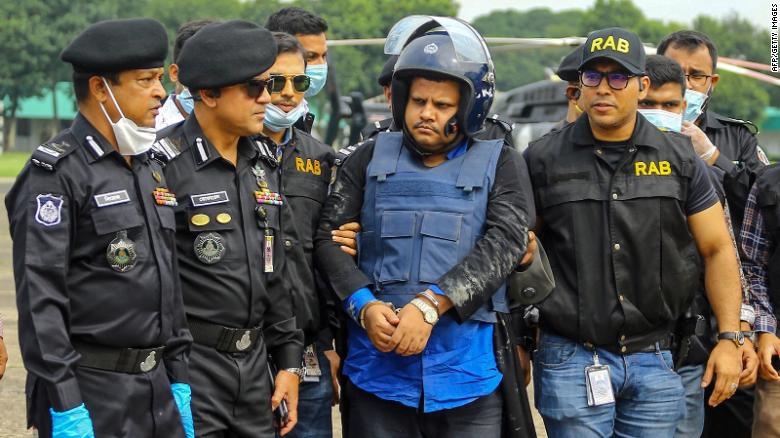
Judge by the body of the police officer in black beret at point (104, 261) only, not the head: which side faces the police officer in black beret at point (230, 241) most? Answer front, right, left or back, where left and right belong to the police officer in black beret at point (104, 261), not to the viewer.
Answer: left

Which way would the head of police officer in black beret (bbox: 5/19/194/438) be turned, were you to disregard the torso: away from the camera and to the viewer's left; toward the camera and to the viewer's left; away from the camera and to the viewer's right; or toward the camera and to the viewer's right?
toward the camera and to the viewer's right

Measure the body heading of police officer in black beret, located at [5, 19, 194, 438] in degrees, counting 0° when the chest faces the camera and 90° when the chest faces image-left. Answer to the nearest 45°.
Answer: approximately 315°

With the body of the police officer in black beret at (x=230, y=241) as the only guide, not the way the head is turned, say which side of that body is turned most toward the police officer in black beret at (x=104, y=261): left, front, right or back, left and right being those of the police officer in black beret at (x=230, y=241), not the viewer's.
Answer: right

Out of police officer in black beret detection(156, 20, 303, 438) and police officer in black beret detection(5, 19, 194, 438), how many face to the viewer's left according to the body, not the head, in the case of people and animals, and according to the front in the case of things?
0

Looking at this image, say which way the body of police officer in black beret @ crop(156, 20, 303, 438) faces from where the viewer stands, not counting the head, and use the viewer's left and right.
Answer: facing the viewer and to the right of the viewer

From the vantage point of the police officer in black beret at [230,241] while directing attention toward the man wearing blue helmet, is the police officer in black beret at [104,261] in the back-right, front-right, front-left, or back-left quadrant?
back-right
